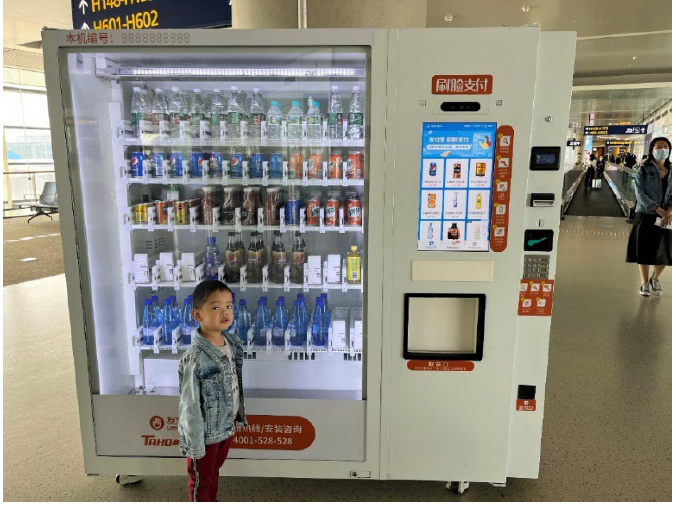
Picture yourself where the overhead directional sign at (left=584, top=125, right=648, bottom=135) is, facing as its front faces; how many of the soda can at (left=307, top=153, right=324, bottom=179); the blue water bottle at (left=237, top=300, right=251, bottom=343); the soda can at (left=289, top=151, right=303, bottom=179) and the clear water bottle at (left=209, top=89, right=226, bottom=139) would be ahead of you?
4

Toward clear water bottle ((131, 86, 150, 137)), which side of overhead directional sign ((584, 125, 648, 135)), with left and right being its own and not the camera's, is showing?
front

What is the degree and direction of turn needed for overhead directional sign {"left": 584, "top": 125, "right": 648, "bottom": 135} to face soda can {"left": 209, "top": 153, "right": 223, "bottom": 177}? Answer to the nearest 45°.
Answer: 0° — it already faces it

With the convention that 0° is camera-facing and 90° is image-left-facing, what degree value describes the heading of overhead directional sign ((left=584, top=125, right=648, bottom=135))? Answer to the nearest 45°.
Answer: approximately 0°

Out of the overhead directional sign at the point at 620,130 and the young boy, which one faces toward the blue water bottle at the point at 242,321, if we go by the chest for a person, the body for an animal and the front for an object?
the overhead directional sign

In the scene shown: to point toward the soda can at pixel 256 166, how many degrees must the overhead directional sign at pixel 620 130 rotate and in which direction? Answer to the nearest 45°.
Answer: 0° — it already faces it

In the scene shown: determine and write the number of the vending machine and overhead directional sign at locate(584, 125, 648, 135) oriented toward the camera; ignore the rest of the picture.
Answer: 2

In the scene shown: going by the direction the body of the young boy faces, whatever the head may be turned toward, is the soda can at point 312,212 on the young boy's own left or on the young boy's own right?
on the young boy's own left

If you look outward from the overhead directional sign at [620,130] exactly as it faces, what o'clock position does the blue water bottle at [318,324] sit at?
The blue water bottle is roughly at 12 o'clock from the overhead directional sign.
